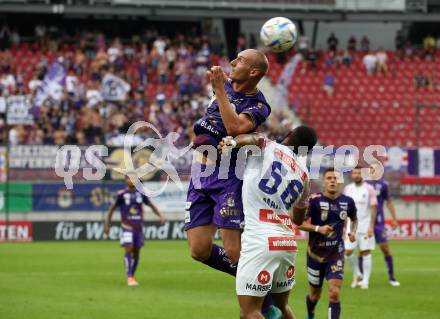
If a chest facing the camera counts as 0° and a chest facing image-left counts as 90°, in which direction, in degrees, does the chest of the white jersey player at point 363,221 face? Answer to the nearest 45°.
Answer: approximately 0°

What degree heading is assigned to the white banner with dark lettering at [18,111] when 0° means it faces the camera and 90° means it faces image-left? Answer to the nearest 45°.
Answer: approximately 0°

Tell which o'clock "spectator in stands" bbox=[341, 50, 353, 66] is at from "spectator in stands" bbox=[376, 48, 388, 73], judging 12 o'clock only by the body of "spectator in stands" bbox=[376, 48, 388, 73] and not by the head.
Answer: "spectator in stands" bbox=[341, 50, 353, 66] is roughly at 3 o'clock from "spectator in stands" bbox=[376, 48, 388, 73].

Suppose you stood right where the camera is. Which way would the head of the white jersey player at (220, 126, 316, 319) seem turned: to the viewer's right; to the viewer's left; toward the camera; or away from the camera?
away from the camera

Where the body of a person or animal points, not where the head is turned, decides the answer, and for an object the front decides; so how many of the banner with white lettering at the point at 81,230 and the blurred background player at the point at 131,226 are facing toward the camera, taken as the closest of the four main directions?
2

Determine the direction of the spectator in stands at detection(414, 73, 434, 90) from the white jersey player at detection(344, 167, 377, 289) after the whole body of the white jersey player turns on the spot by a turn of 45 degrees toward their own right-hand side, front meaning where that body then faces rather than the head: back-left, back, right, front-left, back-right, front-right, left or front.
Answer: back-right

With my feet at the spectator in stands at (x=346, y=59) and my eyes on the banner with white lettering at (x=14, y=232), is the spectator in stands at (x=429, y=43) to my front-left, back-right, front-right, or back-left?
back-left

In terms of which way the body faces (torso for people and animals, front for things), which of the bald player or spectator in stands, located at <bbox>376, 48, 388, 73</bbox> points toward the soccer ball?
the spectator in stands

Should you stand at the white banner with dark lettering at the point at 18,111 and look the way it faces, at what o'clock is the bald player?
The bald player is roughly at 12 o'clock from the white banner with dark lettering.

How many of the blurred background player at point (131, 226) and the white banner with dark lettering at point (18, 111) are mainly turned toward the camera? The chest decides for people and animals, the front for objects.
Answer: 2

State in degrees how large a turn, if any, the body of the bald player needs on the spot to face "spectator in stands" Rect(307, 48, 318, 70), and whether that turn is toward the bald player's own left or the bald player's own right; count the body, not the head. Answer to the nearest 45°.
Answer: approximately 135° to the bald player's own right

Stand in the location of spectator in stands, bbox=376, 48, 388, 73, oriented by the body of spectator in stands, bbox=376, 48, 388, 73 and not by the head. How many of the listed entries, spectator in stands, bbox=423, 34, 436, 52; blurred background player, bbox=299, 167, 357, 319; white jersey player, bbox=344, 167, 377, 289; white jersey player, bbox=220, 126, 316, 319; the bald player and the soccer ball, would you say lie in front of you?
5
